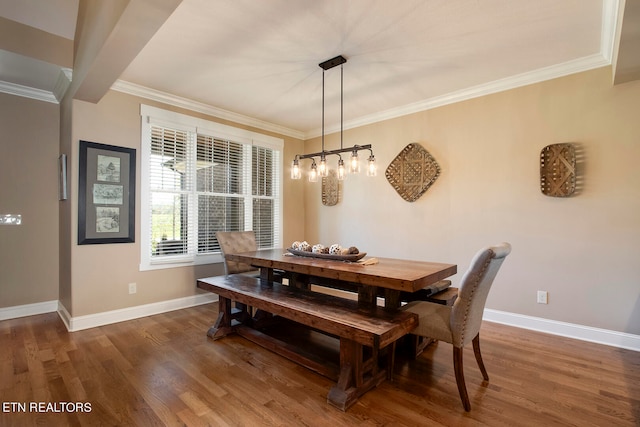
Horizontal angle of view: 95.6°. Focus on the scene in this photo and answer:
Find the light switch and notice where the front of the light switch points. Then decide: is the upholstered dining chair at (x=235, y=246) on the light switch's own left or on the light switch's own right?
on the light switch's own left

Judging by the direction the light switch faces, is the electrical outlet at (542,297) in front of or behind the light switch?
in front

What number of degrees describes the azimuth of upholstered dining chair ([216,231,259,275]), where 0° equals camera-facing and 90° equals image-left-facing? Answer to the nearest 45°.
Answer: approximately 315°

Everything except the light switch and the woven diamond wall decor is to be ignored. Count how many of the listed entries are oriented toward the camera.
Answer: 2

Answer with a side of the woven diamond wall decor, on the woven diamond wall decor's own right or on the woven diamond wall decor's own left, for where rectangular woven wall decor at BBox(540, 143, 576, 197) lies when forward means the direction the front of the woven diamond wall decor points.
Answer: on the woven diamond wall decor's own left

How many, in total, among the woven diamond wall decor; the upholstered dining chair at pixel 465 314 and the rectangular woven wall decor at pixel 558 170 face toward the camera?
2

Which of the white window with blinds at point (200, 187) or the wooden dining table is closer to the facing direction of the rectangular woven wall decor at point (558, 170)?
the wooden dining table

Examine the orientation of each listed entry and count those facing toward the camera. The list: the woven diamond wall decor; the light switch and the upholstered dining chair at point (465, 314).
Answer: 2

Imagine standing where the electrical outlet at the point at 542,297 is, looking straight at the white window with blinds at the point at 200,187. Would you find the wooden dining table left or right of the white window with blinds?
left

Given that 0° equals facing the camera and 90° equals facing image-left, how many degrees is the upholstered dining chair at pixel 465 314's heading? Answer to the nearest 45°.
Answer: approximately 135°
